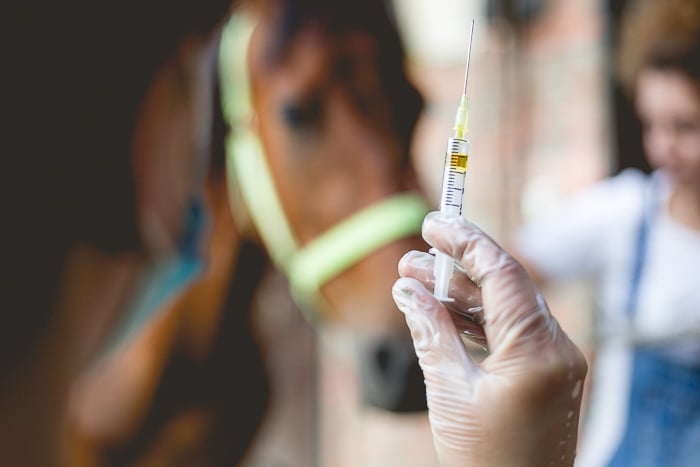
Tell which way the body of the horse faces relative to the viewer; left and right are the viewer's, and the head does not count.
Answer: facing the viewer and to the right of the viewer

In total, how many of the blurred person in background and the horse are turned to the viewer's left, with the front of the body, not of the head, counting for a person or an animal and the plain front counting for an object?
0

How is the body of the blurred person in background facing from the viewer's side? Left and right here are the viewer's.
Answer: facing the viewer
